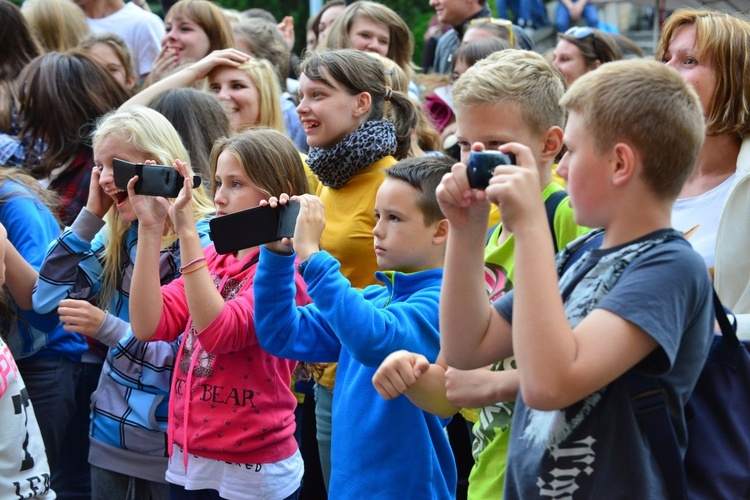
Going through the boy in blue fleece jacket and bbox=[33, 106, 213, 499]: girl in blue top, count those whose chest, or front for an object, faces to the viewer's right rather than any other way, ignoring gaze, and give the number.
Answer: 0

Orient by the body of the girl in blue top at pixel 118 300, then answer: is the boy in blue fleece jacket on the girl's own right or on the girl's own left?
on the girl's own left

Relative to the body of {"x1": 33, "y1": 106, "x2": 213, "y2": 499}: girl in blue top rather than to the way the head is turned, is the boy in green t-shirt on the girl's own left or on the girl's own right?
on the girl's own left

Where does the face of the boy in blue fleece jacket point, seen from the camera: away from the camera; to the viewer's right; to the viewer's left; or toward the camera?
to the viewer's left

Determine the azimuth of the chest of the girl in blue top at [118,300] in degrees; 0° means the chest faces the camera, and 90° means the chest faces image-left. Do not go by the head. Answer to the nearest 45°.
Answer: approximately 45°

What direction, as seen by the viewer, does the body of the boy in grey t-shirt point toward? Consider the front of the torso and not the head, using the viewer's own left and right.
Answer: facing to the left of the viewer

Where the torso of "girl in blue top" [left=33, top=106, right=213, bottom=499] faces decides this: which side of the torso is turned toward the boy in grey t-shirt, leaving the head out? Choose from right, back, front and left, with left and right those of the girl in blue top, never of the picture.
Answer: left

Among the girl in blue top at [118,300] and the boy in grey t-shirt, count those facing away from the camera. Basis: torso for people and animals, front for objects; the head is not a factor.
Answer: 0

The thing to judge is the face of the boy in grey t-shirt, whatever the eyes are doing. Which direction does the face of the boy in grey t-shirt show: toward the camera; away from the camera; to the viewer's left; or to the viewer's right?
to the viewer's left

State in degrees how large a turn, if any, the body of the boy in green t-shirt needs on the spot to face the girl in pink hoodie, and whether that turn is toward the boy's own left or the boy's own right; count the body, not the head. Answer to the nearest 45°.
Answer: approximately 45° to the boy's own right
